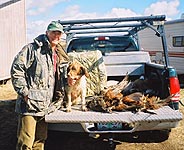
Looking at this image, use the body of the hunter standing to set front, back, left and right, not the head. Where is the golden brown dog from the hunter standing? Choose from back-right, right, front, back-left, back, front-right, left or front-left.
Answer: left

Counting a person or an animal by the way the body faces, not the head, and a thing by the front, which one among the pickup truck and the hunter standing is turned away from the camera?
the pickup truck

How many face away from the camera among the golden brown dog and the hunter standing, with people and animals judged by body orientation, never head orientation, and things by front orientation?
0

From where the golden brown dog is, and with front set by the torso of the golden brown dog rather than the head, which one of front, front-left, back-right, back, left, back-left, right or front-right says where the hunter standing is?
front-right

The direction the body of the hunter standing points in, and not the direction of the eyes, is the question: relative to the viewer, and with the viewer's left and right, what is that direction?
facing the viewer and to the right of the viewer

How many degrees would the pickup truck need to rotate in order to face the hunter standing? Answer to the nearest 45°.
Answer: approximately 135° to its left

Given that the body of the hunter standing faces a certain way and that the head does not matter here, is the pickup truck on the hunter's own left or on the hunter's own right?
on the hunter's own left

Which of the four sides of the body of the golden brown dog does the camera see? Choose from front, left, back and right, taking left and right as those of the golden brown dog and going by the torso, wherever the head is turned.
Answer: front

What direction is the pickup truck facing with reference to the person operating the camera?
facing away from the viewer
